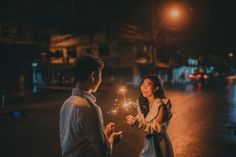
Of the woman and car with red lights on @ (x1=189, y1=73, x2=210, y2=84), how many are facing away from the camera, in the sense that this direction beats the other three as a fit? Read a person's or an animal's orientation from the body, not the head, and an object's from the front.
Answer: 1

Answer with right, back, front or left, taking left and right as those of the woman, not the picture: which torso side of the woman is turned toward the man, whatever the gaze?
front

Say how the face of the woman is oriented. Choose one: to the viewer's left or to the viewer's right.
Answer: to the viewer's left

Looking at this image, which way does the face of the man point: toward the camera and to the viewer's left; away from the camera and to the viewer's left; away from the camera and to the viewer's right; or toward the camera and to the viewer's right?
away from the camera and to the viewer's right

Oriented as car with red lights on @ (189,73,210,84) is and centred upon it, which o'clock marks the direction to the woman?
The woman is roughly at 6 o'clock from the car with red lights on.

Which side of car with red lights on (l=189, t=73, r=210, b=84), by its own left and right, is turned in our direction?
back

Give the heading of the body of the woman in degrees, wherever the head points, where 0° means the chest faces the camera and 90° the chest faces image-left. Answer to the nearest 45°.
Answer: approximately 45°

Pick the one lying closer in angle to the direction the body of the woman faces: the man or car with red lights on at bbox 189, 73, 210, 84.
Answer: the man

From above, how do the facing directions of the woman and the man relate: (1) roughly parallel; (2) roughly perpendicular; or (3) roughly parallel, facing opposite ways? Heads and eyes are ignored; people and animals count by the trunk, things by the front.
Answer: roughly parallel, facing opposite ways

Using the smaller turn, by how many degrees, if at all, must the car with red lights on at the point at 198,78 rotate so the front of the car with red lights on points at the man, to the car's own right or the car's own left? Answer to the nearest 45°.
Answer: approximately 180°

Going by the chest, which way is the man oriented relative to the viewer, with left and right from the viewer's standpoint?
facing away from the viewer and to the right of the viewer

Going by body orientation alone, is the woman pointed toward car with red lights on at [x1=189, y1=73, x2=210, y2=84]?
no

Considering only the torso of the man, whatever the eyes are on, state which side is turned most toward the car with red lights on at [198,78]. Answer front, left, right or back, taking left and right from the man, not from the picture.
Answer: front

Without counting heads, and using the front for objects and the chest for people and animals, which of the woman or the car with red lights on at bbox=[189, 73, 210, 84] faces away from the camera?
the car with red lights on
